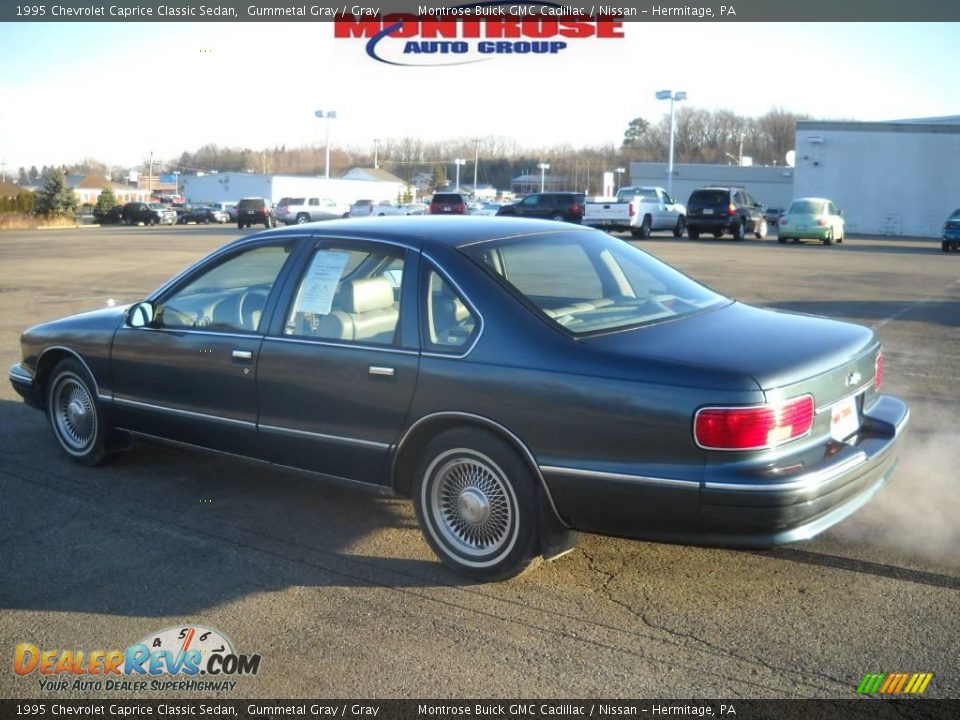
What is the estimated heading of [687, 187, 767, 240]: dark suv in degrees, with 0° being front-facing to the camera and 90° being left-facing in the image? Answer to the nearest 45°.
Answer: approximately 225°

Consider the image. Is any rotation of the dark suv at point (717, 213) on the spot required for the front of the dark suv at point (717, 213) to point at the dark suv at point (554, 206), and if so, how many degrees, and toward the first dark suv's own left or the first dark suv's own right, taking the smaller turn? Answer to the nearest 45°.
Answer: approximately 135° to the first dark suv's own left

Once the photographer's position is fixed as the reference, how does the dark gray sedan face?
facing away from the viewer and to the left of the viewer

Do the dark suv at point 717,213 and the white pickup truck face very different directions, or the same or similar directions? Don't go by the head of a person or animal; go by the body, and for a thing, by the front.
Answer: same or similar directions

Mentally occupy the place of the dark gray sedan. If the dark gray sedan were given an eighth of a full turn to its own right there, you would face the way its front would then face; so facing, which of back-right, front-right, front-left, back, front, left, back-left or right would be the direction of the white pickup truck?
front

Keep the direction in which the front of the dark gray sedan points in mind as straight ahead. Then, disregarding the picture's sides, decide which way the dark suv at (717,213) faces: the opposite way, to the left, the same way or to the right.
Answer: to the right

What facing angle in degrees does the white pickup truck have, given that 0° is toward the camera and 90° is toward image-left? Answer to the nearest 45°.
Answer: approximately 225°

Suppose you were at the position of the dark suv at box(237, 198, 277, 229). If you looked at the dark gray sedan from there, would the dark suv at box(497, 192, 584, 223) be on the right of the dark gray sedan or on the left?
left

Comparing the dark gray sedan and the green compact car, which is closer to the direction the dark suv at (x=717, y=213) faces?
the green compact car
